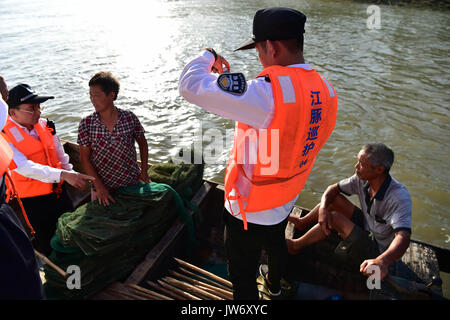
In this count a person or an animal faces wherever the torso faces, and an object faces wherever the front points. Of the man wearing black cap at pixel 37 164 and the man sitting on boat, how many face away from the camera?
0

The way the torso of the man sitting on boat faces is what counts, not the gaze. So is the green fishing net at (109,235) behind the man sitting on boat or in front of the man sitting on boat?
in front

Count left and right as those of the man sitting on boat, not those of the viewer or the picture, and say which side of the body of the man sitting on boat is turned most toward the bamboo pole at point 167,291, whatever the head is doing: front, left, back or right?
front

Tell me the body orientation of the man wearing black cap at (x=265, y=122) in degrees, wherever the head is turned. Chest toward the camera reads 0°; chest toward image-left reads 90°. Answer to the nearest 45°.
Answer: approximately 135°

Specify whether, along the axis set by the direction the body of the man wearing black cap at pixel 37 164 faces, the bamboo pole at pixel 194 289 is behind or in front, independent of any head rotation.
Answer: in front

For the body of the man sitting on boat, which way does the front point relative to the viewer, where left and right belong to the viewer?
facing the viewer and to the left of the viewer

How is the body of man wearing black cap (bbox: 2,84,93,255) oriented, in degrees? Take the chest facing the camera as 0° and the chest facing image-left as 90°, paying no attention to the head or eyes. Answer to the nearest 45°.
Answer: approximately 315°

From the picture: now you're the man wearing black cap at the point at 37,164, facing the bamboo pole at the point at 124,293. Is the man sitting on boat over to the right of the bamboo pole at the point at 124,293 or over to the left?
left

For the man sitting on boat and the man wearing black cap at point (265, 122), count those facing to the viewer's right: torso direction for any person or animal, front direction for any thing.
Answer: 0
